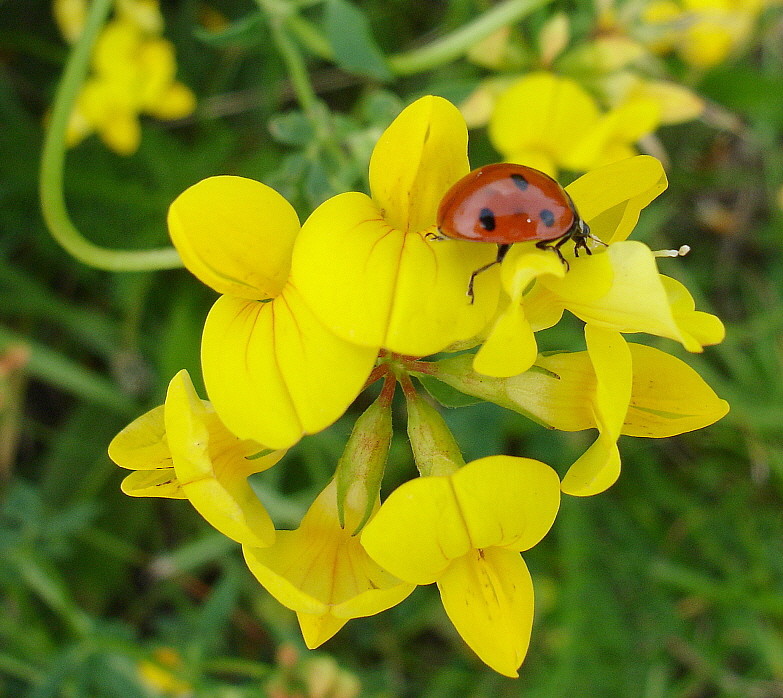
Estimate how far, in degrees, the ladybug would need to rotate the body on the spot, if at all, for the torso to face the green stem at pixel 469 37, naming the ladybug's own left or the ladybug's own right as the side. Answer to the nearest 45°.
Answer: approximately 90° to the ladybug's own left

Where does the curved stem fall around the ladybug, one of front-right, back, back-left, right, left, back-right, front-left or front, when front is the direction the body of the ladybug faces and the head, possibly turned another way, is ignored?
back-left

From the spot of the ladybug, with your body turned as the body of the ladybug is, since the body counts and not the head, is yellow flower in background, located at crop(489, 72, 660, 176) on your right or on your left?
on your left

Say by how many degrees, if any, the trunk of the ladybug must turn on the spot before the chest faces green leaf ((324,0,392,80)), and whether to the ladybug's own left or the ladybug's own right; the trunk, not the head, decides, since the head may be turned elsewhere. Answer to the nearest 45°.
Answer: approximately 90° to the ladybug's own left

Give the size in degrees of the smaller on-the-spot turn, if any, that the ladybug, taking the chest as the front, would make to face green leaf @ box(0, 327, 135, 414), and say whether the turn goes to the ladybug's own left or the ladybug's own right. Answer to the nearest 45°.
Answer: approximately 135° to the ladybug's own left

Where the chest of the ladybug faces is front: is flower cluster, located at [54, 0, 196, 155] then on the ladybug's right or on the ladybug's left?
on the ladybug's left

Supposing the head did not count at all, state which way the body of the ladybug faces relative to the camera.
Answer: to the viewer's right
